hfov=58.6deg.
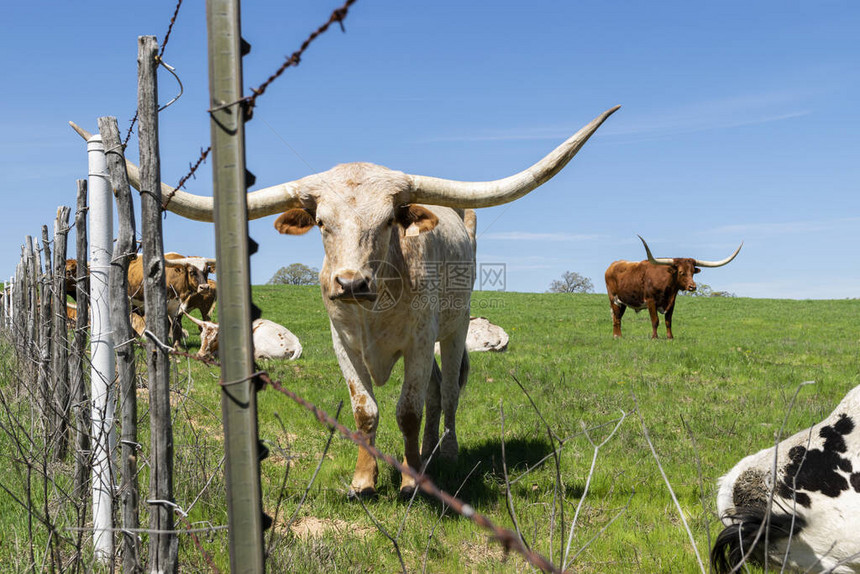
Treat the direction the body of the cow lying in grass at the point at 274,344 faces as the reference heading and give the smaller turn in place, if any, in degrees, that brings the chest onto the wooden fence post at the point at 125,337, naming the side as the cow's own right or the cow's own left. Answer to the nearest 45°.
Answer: approximately 90° to the cow's own left

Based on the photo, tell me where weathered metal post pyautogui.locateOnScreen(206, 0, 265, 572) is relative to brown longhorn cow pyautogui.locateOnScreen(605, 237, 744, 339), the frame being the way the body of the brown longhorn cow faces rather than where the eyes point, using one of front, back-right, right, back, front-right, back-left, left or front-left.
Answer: front-right

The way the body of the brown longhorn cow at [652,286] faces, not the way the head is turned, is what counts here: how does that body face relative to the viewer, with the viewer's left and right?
facing the viewer and to the right of the viewer

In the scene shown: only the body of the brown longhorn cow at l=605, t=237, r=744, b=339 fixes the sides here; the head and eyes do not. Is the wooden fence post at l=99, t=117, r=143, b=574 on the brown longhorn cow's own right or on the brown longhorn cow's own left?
on the brown longhorn cow's own right

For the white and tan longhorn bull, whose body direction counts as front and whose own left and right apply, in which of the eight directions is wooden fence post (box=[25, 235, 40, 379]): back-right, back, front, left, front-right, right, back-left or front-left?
back-right

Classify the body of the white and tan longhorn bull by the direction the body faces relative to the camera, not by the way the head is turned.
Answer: toward the camera

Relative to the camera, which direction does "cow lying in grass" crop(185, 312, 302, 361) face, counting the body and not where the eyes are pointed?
to the viewer's left

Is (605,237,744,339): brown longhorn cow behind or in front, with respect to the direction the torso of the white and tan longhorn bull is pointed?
behind

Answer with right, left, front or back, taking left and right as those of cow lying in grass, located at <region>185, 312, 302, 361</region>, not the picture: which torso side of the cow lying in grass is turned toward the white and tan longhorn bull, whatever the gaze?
left

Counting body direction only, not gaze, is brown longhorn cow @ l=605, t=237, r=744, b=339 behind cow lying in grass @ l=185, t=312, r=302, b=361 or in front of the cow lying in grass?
behind
